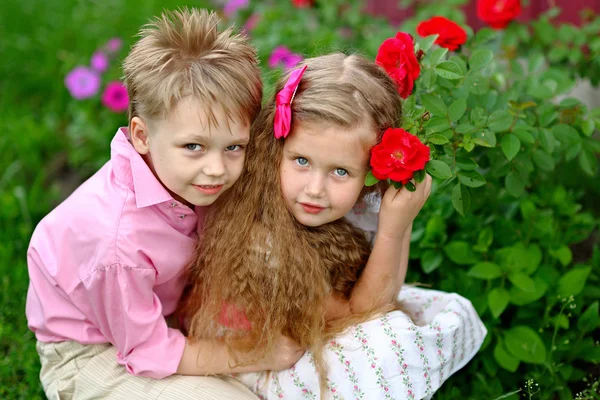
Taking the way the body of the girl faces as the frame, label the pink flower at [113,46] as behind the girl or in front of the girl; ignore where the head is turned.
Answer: behind

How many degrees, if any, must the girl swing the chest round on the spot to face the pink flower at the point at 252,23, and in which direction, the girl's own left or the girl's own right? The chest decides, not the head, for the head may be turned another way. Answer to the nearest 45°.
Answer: approximately 135° to the girl's own left

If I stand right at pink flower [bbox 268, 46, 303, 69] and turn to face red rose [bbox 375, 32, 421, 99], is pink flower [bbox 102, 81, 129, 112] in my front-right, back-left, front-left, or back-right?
back-right

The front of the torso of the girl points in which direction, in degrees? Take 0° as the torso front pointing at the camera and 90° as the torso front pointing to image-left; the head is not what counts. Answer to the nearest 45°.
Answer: approximately 315°

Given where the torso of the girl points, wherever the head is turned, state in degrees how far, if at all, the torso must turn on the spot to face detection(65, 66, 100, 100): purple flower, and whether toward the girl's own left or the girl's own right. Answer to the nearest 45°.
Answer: approximately 180°

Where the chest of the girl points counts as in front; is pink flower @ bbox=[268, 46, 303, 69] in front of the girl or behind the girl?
behind

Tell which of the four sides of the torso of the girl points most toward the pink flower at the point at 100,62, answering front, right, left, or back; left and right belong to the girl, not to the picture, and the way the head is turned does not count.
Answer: back

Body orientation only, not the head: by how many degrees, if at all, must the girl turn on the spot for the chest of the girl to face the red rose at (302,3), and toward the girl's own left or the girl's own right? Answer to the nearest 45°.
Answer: approximately 135° to the girl's own left

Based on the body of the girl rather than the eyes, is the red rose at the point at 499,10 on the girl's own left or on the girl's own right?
on the girl's own left

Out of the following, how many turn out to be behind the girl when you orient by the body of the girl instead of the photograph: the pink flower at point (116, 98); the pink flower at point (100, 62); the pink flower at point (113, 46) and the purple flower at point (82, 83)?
4
